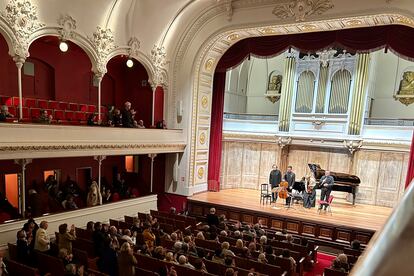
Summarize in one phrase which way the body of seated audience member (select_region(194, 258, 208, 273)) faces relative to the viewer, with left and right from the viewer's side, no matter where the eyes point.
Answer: facing away from the viewer and to the right of the viewer

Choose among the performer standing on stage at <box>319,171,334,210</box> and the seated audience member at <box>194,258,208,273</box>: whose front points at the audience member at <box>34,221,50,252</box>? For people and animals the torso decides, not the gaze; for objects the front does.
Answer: the performer standing on stage

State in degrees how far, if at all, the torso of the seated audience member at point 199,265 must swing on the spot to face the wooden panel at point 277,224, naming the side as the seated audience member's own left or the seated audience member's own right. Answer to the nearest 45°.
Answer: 0° — they already face it

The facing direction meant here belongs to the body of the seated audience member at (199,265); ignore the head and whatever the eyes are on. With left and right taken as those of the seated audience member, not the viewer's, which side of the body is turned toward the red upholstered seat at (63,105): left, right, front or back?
left

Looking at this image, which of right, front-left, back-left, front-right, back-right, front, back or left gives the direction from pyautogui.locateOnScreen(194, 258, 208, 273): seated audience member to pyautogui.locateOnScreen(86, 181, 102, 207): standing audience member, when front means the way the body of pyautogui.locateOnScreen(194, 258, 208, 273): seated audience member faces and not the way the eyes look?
left

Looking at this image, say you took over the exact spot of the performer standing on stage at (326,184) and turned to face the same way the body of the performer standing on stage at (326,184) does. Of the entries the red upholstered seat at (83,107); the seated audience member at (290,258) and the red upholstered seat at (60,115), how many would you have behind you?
0

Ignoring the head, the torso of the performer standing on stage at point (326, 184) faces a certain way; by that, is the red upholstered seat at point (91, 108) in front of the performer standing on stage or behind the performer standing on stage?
in front

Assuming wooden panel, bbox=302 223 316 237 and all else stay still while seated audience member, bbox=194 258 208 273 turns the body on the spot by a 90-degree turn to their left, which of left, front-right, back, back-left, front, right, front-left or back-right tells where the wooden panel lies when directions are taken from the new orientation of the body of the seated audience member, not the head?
right

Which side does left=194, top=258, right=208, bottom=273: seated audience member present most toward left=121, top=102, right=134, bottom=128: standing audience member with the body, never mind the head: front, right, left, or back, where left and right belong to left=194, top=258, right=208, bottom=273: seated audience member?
left

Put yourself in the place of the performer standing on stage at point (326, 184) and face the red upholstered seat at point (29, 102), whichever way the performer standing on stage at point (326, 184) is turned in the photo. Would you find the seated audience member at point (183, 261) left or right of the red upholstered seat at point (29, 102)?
left

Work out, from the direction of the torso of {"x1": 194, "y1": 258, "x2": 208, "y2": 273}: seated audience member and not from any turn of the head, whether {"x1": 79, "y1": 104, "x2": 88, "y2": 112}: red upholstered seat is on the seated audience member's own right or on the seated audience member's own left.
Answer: on the seated audience member's own left

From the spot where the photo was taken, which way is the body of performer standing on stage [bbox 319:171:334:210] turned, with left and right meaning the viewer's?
facing the viewer and to the left of the viewer
